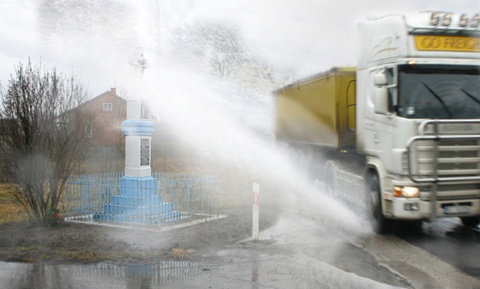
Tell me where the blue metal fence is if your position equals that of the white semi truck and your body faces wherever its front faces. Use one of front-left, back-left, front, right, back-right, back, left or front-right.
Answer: back-right

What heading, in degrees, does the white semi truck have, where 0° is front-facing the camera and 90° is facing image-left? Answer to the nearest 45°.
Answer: approximately 315°

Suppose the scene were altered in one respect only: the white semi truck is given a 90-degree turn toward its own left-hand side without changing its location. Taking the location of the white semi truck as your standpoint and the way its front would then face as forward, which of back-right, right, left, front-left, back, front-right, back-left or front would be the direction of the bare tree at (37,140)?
back-left
